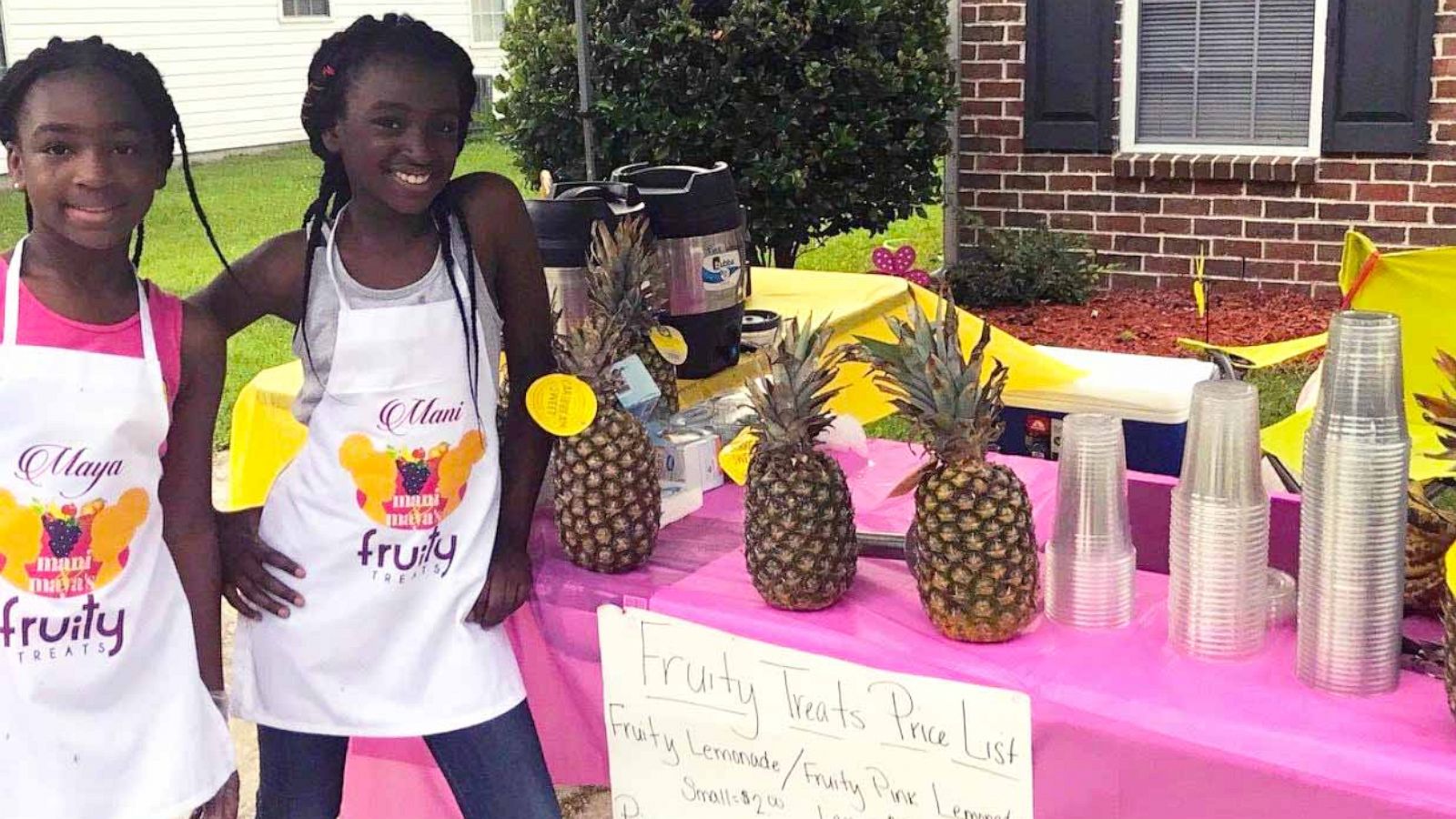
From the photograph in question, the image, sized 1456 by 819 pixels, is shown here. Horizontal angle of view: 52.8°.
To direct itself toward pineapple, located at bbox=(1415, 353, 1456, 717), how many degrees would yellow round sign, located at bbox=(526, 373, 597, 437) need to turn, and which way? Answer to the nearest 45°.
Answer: approximately 45° to its left

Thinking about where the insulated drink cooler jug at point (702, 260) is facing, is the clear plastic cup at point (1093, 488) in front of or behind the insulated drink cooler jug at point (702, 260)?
in front

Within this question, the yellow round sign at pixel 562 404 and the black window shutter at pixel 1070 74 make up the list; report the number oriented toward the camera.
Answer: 2

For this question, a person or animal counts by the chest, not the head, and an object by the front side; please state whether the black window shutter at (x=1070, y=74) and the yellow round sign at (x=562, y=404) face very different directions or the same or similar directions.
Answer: same or similar directions

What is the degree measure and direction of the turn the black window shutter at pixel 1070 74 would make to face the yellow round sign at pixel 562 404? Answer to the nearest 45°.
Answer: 0° — it already faces it

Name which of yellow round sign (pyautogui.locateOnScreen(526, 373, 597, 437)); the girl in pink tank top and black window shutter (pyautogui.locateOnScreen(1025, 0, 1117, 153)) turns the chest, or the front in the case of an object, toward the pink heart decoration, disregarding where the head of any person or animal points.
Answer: the black window shutter

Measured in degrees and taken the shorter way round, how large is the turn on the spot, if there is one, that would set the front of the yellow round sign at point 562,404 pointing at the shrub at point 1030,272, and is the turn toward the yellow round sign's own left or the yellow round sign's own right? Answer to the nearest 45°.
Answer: approximately 135° to the yellow round sign's own left

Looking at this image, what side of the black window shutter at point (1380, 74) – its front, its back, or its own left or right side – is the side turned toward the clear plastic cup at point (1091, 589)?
front

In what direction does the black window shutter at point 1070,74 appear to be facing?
toward the camera

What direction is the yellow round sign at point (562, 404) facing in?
toward the camera

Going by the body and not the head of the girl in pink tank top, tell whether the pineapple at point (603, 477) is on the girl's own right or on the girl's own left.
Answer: on the girl's own left

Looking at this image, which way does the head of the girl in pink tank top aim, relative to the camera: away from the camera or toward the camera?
toward the camera

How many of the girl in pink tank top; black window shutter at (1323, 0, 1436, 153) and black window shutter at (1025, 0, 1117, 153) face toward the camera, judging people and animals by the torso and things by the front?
3

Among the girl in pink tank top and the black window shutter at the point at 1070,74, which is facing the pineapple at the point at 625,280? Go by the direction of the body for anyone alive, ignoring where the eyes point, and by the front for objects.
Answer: the black window shutter

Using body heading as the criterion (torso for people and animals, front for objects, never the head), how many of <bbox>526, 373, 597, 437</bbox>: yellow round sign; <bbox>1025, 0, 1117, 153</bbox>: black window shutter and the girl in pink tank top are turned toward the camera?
3
